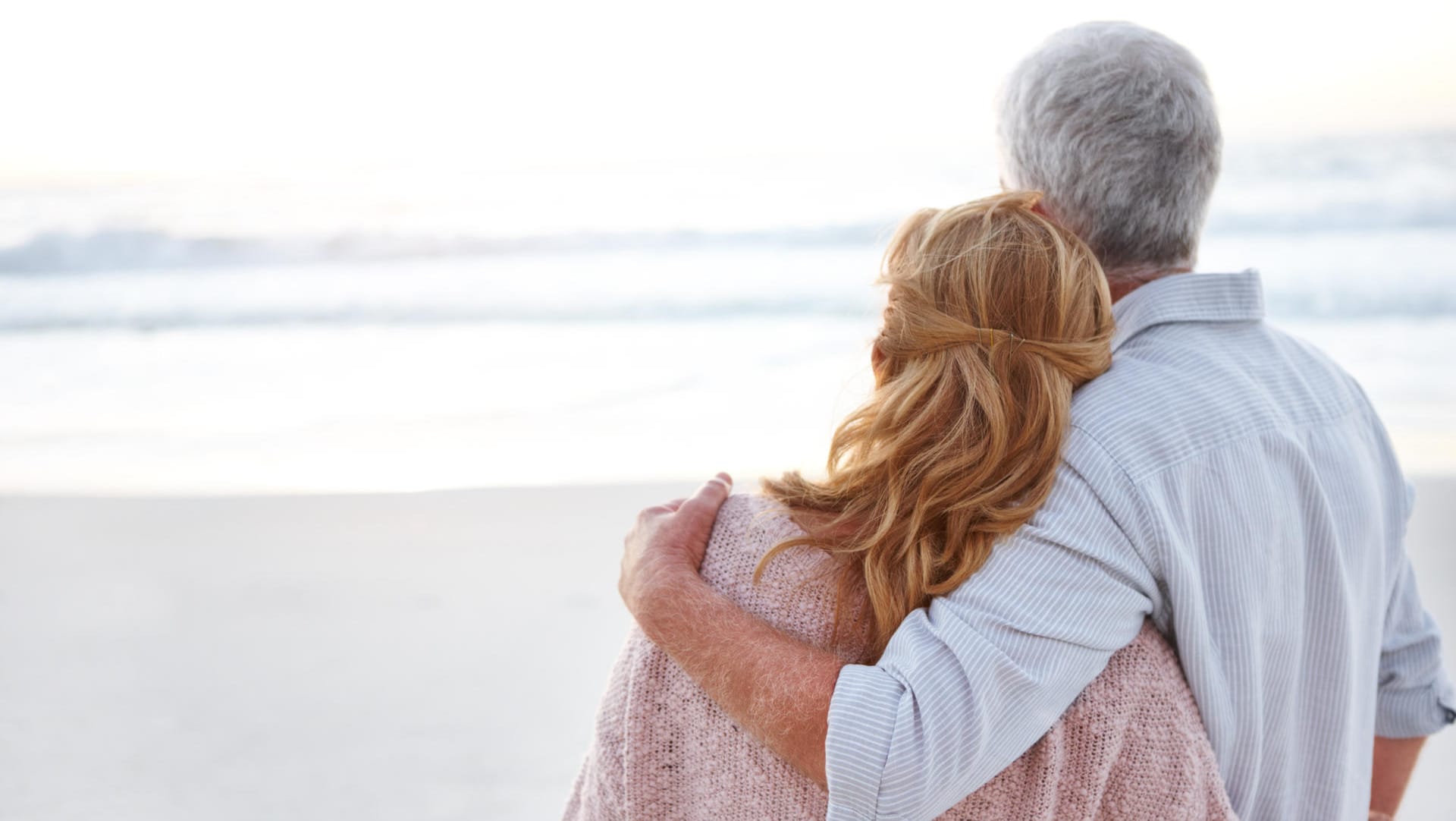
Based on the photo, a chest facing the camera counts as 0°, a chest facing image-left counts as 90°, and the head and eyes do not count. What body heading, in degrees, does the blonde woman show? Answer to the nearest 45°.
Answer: approximately 180°

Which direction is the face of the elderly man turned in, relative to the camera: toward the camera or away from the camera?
away from the camera
